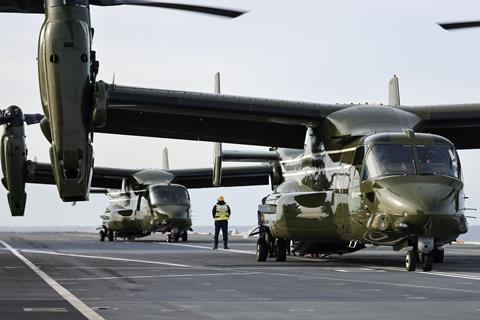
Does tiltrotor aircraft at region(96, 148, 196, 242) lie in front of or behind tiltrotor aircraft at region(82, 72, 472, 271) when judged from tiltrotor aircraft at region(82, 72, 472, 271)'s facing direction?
behind

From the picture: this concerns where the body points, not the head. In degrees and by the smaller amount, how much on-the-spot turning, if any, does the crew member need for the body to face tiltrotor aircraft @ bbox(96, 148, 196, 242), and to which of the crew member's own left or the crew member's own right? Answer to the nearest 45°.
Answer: approximately 180°

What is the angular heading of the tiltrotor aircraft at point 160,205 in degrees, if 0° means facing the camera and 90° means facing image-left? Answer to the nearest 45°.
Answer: approximately 315°

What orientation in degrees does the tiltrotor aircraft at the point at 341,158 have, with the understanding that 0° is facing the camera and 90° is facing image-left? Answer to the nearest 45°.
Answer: approximately 315°

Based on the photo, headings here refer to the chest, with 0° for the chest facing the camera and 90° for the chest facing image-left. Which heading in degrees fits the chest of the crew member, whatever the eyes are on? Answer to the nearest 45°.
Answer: approximately 0°
